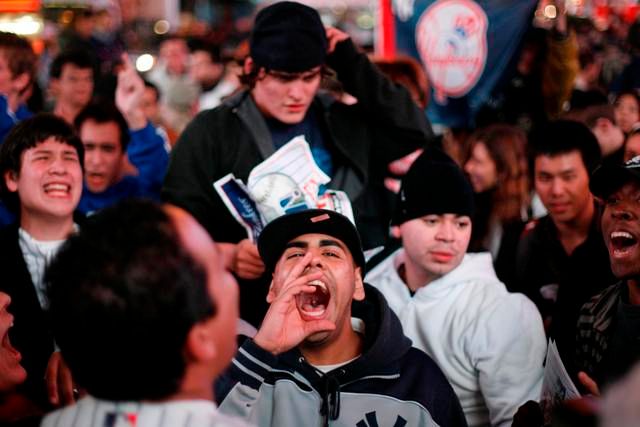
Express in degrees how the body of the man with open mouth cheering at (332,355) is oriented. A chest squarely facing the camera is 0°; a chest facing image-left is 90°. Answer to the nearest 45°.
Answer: approximately 0°

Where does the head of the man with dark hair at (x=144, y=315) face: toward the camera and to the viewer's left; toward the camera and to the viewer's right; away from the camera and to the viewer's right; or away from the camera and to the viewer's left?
away from the camera and to the viewer's right

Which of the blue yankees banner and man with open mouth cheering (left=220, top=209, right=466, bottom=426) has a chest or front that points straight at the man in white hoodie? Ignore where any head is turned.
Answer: the blue yankees banner

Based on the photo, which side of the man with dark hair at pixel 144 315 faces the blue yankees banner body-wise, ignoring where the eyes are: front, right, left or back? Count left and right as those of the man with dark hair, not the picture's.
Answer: front

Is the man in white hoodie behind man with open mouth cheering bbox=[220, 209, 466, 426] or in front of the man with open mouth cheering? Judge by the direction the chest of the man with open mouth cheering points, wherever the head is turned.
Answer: behind

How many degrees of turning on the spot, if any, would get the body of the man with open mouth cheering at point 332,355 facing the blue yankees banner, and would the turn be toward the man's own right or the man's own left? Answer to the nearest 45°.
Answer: approximately 180°

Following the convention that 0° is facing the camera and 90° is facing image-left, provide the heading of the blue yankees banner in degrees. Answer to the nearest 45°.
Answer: approximately 0°

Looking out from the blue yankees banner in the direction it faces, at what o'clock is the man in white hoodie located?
The man in white hoodie is roughly at 12 o'clock from the blue yankees banner.

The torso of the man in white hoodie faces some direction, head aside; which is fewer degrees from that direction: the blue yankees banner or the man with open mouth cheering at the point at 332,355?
the man with open mouth cheering

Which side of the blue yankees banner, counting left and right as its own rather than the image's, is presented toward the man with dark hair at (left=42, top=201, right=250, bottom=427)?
front
